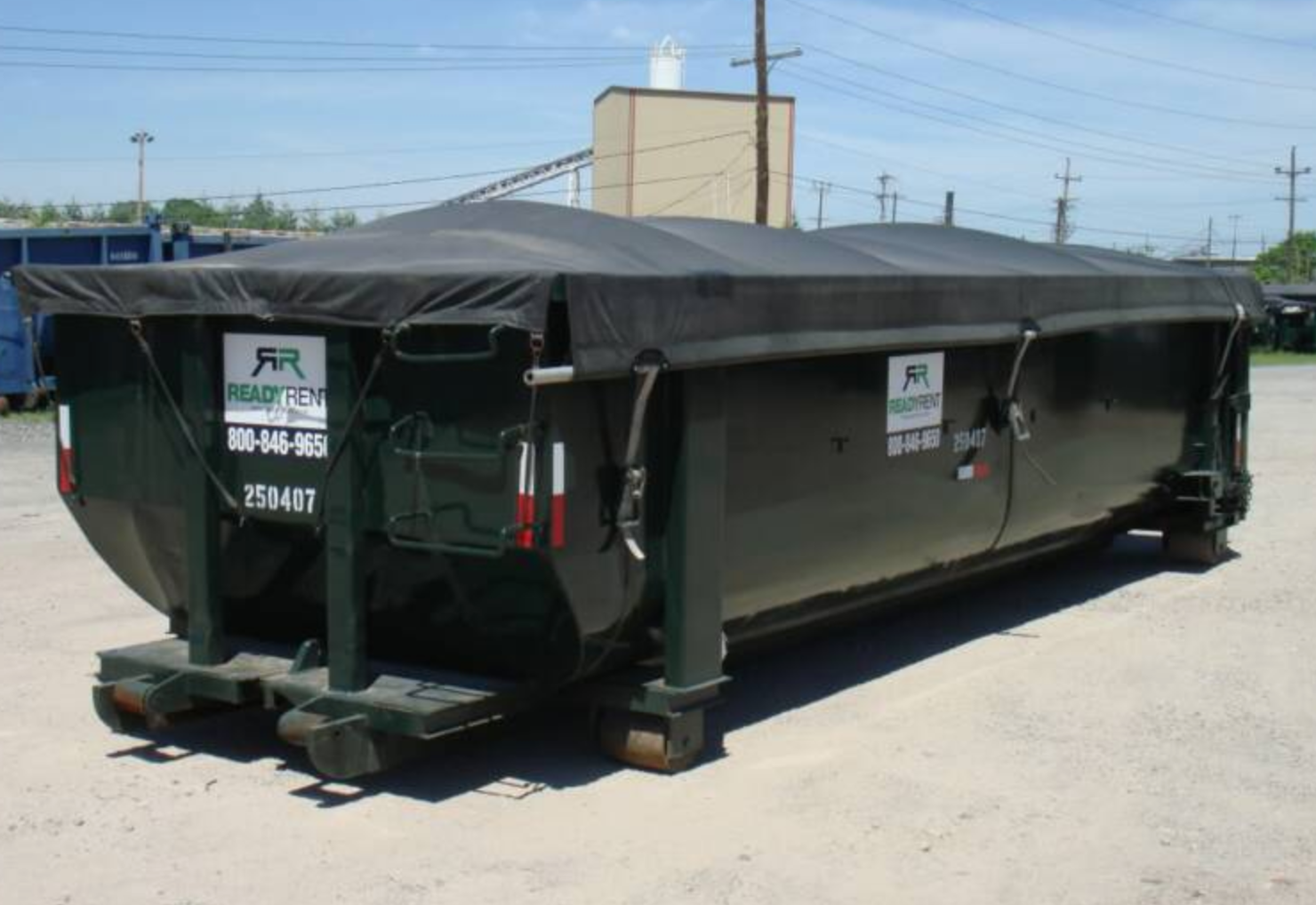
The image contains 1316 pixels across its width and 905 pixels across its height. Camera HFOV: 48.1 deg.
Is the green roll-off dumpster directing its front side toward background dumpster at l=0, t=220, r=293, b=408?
no

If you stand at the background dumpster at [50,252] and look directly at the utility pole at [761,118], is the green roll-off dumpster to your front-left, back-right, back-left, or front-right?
back-right

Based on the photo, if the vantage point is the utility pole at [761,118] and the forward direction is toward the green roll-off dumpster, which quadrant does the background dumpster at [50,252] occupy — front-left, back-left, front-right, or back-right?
front-right

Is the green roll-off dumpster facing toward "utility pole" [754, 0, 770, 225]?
no
